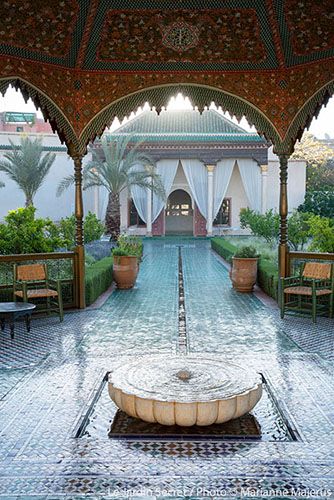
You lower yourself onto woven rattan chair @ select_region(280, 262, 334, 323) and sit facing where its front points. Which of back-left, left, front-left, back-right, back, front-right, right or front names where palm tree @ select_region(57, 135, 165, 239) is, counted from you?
right

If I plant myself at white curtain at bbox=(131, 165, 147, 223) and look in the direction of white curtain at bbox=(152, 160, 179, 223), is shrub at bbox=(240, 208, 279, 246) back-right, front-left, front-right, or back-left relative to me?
front-right

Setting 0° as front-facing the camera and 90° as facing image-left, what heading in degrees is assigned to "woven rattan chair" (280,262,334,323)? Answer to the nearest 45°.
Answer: approximately 45°

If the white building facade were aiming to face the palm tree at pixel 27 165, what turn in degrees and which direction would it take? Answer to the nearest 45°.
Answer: approximately 45° to its right

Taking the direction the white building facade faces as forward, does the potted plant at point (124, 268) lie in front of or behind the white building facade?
in front

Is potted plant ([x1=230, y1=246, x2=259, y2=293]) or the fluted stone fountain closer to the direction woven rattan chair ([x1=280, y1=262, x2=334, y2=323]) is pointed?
the fluted stone fountain

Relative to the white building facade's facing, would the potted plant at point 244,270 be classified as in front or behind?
in front

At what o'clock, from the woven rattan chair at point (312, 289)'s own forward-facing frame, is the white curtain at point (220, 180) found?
The white curtain is roughly at 4 o'clock from the woven rattan chair.

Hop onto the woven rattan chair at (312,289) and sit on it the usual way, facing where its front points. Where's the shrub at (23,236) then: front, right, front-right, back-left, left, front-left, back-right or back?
front-right

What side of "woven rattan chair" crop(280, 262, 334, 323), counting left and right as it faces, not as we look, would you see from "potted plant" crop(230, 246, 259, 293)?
right

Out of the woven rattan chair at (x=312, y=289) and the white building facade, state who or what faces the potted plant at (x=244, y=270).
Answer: the white building facade

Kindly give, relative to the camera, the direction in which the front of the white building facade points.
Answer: facing the viewer

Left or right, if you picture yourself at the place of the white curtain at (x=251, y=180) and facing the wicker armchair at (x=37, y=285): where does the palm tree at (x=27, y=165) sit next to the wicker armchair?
right
